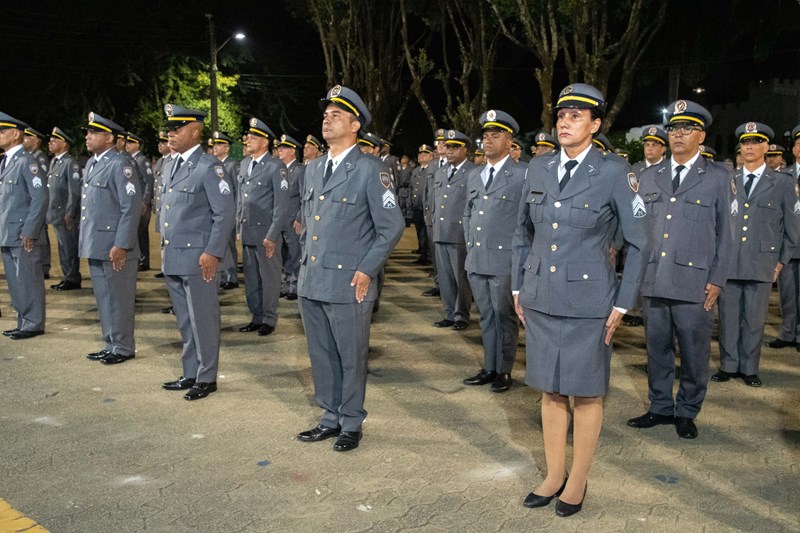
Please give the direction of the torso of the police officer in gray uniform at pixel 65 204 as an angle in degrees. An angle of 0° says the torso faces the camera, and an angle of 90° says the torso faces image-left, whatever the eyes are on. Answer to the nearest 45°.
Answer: approximately 45°

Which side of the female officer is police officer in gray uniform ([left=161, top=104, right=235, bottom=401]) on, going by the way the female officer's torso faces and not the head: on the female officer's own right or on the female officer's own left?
on the female officer's own right

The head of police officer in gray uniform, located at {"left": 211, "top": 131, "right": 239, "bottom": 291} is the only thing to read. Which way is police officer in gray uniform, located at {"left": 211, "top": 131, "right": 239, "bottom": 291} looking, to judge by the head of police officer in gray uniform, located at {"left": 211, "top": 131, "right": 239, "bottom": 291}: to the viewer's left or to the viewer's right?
to the viewer's left

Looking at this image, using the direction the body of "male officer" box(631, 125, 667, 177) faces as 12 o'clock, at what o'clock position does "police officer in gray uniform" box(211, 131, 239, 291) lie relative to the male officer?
The police officer in gray uniform is roughly at 2 o'clock from the male officer.
